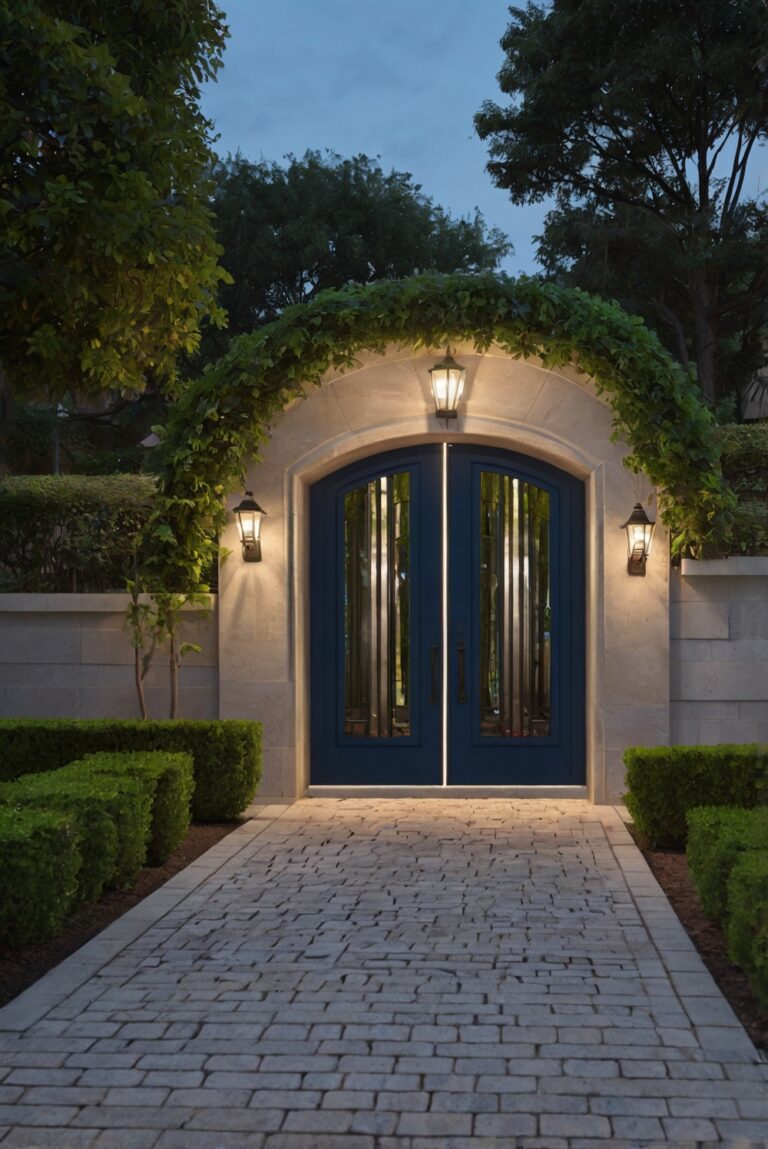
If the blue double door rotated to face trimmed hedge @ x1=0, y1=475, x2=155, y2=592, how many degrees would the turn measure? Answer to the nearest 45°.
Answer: approximately 90° to its right

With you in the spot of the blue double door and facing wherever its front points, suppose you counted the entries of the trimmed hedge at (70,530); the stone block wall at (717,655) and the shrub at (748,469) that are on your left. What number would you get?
2

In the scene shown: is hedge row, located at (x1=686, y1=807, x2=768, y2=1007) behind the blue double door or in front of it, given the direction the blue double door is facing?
in front

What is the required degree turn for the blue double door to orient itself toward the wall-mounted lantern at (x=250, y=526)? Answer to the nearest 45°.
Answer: approximately 90° to its right

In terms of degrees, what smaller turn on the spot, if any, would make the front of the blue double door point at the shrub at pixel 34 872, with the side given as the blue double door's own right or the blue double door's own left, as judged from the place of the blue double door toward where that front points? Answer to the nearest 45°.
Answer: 0° — it already faces it

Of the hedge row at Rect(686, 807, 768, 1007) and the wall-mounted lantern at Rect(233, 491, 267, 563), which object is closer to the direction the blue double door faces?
the hedge row

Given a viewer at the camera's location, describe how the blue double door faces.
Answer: facing the viewer

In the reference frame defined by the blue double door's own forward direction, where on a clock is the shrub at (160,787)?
The shrub is roughly at 1 o'clock from the blue double door.

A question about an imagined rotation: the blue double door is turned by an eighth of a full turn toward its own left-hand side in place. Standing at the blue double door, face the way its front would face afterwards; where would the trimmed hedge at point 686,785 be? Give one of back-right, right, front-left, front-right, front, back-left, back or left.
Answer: front

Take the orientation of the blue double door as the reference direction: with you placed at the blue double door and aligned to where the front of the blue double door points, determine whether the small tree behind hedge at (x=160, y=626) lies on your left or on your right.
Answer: on your right

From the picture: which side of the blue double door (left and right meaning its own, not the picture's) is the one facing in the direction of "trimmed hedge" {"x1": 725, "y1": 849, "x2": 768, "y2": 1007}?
front

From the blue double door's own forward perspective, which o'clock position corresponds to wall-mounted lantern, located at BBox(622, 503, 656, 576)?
The wall-mounted lantern is roughly at 10 o'clock from the blue double door.

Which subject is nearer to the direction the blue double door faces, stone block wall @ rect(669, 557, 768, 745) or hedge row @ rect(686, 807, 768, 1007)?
the hedge row

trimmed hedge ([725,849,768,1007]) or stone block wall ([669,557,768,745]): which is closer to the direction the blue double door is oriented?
the trimmed hedge

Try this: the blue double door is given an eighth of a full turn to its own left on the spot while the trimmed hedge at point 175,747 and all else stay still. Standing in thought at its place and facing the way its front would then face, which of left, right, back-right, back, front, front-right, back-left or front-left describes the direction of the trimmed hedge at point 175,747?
right

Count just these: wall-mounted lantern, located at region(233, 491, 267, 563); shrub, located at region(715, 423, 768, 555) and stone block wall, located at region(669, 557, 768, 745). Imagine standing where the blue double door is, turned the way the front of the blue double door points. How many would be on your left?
2
